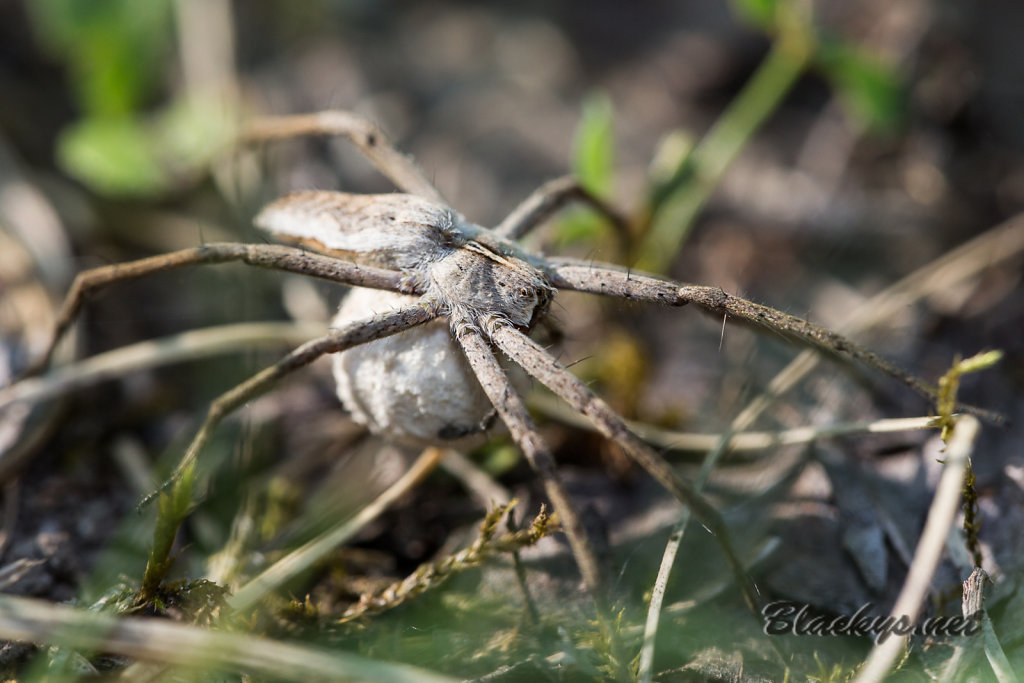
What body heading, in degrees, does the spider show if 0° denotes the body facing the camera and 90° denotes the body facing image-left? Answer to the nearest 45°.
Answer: approximately 315°

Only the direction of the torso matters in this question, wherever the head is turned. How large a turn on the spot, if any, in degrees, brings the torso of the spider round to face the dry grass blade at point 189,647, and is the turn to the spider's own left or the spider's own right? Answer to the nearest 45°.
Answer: approximately 90° to the spider's own right

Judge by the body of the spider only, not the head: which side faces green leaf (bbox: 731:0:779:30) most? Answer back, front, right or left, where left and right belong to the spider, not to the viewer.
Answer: left
